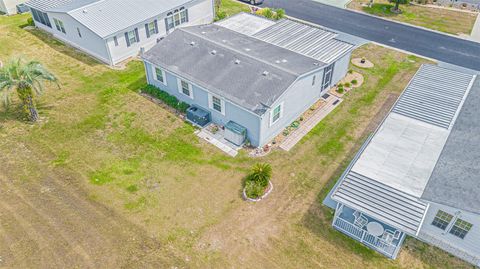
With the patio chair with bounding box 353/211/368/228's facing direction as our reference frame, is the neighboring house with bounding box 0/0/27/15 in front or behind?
behind

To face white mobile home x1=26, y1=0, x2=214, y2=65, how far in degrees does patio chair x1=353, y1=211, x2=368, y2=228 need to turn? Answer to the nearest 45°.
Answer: approximately 180°

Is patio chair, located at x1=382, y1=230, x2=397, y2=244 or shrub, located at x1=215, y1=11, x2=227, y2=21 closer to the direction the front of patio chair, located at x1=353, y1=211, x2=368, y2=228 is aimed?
the patio chair

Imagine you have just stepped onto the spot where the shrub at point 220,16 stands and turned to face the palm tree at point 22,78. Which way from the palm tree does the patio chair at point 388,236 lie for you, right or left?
left

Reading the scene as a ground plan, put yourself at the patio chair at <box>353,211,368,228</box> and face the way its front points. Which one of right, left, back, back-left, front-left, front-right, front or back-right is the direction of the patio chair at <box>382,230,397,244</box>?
front-left

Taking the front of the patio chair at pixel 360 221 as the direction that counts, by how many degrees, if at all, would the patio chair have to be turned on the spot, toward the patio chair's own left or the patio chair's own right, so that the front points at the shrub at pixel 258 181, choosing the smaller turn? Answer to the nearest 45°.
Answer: approximately 135° to the patio chair's own right

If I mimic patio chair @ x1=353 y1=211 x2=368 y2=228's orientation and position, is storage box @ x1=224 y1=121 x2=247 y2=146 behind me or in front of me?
behind

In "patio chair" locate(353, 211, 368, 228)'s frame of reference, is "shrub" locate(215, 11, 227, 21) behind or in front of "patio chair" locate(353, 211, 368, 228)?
behind

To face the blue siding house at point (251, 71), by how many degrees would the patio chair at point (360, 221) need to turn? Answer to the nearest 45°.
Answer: approximately 180°
